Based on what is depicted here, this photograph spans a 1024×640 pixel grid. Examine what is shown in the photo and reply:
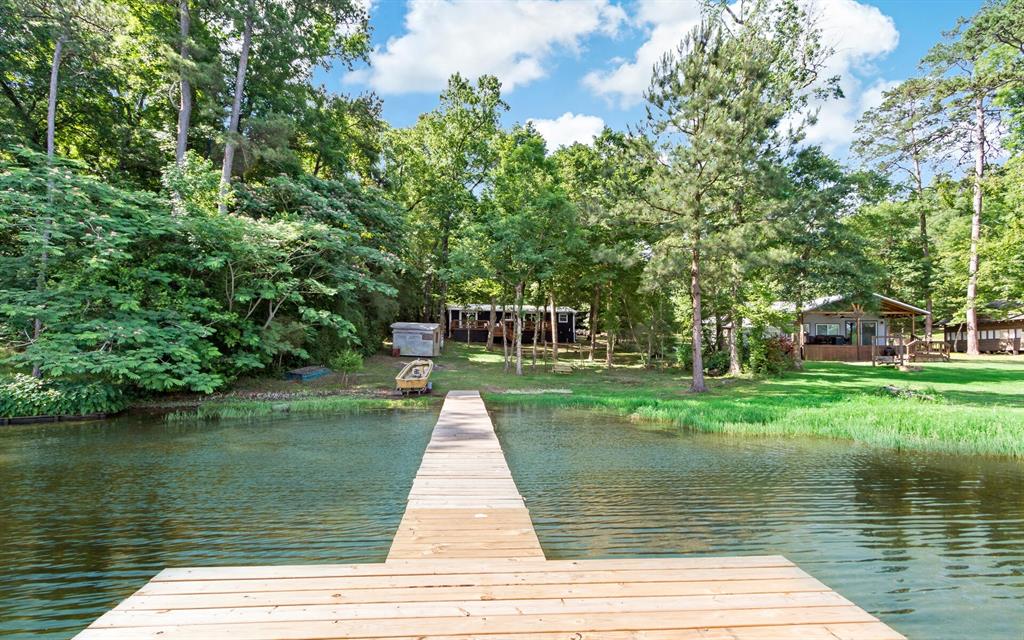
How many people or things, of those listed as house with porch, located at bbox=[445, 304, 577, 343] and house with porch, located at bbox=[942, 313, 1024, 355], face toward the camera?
2

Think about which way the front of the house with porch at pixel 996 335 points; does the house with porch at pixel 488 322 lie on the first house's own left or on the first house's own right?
on the first house's own right

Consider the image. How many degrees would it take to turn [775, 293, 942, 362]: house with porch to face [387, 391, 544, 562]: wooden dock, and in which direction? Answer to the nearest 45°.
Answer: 0° — it already faces it

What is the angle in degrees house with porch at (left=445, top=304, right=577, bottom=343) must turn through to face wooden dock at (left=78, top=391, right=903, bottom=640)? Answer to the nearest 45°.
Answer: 0° — it already faces it

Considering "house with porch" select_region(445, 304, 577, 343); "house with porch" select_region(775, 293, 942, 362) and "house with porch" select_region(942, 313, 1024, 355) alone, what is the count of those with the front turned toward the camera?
3

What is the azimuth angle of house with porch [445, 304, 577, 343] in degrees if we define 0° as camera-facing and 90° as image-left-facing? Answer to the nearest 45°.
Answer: approximately 0°

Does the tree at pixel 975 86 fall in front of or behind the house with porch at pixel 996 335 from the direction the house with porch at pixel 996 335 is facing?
in front

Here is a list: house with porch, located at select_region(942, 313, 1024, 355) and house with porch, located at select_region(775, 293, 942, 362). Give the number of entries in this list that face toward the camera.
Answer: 2

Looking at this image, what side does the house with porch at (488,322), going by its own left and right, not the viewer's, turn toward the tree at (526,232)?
front

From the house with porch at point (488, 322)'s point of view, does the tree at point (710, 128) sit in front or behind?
in front

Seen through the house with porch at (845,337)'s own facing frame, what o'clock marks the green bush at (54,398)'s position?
The green bush is roughly at 1 o'clock from the house with porch.

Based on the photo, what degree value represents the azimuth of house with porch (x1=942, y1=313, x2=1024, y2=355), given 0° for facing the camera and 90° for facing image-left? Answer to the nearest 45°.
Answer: approximately 0°

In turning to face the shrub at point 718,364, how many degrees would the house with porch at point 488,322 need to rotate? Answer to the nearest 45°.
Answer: approximately 45° to its left

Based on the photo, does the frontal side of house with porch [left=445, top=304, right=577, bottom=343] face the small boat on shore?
yes

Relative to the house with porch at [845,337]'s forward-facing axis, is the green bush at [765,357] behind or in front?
in front
